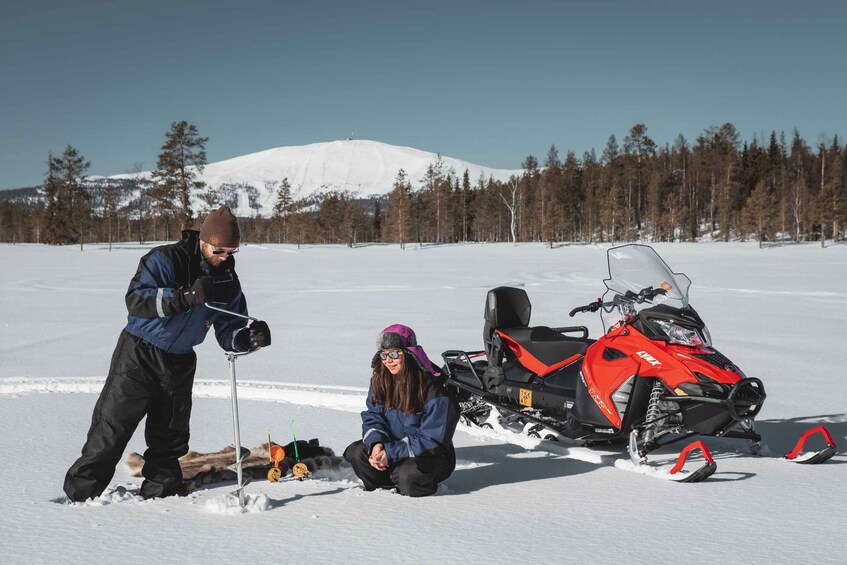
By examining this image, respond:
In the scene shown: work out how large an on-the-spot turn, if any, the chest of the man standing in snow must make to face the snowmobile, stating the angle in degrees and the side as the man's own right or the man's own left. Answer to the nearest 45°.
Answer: approximately 45° to the man's own left

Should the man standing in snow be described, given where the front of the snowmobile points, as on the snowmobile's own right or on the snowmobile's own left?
on the snowmobile's own right

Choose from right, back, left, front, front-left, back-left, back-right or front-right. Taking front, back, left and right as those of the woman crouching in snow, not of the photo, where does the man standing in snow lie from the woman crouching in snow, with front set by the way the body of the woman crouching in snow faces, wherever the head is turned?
front-right

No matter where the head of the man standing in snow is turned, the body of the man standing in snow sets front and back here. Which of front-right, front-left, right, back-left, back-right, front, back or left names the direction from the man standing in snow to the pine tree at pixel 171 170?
back-left

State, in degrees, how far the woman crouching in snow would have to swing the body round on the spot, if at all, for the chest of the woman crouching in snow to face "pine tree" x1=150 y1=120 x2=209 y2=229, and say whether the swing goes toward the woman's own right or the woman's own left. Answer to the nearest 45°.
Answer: approximately 135° to the woman's own right

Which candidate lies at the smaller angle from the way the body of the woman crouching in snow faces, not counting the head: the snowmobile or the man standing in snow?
the man standing in snow

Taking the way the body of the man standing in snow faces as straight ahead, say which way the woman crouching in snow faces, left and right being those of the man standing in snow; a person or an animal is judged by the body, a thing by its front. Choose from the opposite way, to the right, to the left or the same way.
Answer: to the right

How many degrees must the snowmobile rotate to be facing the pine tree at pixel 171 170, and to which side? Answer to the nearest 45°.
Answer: approximately 180°

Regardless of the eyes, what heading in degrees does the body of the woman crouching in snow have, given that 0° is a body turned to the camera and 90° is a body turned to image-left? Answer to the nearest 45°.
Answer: approximately 45°

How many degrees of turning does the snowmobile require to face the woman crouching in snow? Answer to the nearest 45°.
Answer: approximately 90° to its right
